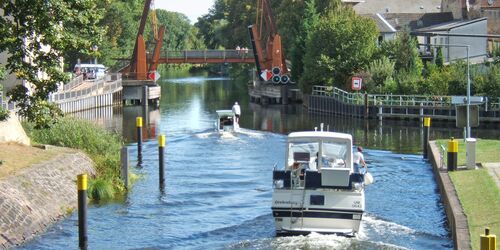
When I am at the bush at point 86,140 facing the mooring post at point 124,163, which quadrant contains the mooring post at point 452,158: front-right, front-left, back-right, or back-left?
front-left

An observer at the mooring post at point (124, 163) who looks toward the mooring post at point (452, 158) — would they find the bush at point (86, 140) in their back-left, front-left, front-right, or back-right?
back-left

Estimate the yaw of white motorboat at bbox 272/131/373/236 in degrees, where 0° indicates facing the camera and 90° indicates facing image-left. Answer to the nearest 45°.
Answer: approximately 180°

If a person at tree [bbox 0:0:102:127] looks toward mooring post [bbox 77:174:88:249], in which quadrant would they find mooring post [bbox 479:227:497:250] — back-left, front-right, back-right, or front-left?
front-left

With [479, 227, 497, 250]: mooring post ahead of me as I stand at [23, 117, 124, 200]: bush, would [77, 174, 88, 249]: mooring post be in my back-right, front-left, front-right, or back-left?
front-right

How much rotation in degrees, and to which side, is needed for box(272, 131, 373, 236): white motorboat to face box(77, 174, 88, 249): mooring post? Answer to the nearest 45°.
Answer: approximately 90° to its left

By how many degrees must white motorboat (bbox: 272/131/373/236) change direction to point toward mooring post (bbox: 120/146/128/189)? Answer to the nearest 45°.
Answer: approximately 45° to its left

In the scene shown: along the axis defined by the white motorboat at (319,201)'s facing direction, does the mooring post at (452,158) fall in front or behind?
in front

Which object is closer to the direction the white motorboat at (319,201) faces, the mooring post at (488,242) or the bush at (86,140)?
the bush

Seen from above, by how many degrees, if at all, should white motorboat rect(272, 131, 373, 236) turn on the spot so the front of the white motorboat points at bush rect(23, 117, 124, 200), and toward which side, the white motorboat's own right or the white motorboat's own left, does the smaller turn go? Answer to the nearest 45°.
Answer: approximately 45° to the white motorboat's own left

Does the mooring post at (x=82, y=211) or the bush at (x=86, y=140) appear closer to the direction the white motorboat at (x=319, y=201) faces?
the bush

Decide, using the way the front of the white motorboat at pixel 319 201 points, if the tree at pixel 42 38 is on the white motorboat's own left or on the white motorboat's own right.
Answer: on the white motorboat's own left
